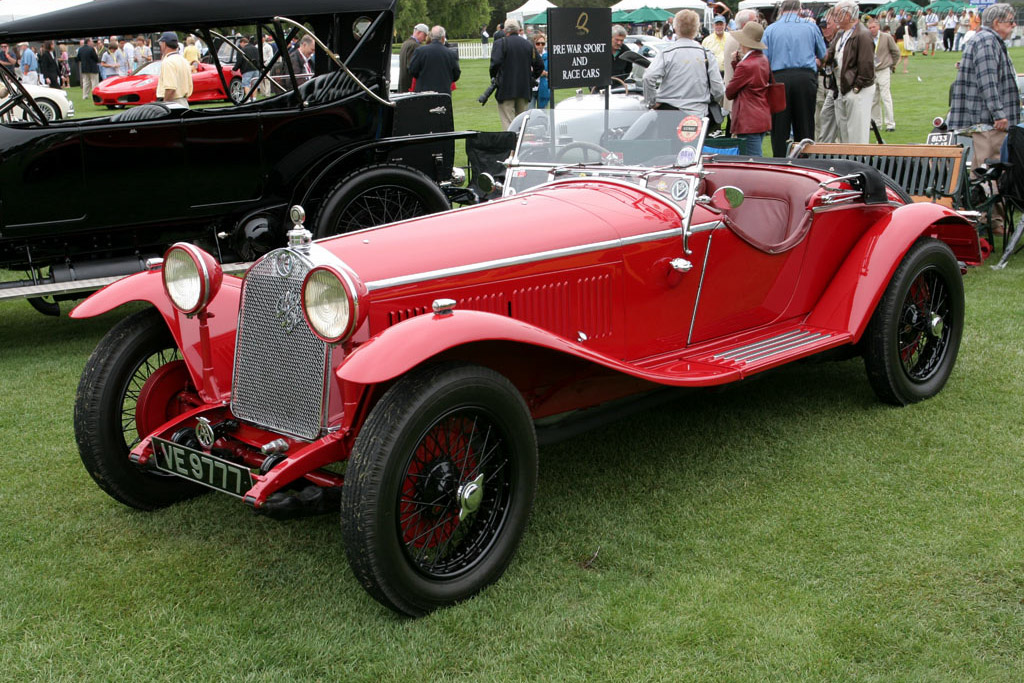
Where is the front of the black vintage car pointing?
to the viewer's left

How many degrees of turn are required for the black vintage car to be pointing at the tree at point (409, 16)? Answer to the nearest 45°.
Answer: approximately 90° to its right

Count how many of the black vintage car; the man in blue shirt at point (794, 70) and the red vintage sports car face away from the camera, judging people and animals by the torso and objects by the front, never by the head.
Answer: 1

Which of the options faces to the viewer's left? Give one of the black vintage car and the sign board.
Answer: the black vintage car

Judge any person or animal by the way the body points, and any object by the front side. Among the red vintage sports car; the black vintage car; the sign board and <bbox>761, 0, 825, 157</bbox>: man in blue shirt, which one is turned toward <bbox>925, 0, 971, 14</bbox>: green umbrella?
the man in blue shirt

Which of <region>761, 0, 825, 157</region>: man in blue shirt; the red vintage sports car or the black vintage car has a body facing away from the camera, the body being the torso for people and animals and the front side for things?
the man in blue shirt

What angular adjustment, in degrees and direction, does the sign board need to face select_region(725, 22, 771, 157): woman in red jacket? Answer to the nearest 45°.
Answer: approximately 135° to its left

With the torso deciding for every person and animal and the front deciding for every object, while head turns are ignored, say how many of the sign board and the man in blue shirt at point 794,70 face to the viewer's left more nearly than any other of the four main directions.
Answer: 0

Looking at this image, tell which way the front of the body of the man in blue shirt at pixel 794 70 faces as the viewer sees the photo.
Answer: away from the camera
